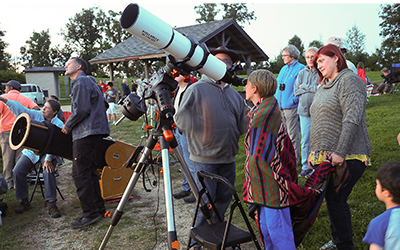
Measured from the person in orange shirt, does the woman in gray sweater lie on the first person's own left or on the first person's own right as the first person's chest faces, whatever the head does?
on the first person's own left

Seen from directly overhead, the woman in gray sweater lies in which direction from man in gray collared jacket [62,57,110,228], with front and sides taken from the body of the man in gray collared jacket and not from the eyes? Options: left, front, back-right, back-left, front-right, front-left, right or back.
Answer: back-left

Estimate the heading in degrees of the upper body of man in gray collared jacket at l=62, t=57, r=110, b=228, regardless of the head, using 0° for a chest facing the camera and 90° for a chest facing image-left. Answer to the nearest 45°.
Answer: approximately 90°

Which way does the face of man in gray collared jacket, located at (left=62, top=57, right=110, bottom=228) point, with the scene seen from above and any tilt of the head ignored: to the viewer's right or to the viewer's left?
to the viewer's left
